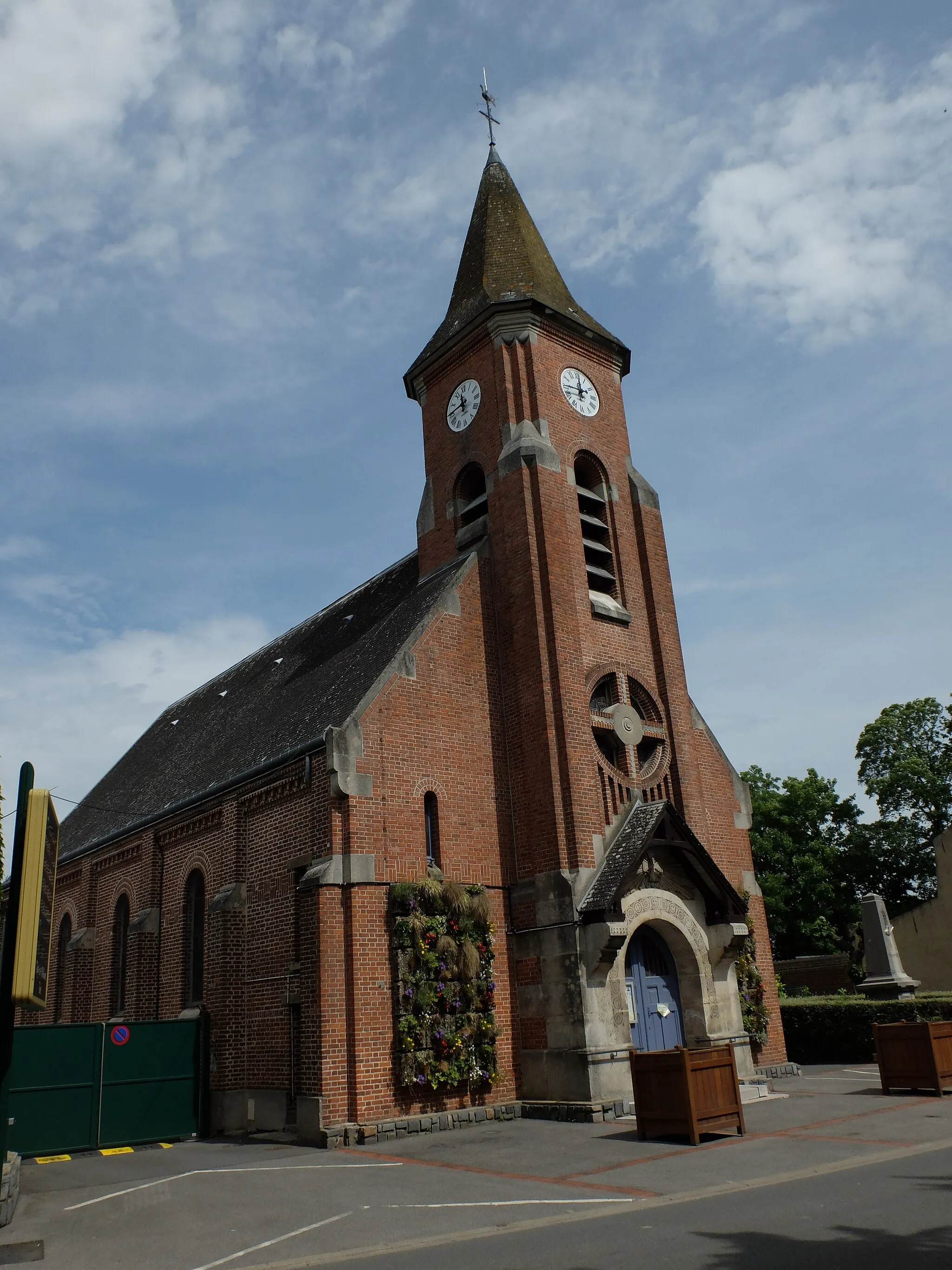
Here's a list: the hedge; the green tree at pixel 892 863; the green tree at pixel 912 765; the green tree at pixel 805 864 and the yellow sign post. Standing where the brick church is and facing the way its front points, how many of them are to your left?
4

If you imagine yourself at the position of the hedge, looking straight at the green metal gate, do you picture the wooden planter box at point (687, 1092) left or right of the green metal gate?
left

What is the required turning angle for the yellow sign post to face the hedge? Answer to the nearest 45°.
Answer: approximately 45° to its left

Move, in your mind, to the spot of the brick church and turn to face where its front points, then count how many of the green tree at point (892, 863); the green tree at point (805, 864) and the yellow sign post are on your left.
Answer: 2

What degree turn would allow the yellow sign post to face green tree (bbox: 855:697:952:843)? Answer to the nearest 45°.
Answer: approximately 45° to its left

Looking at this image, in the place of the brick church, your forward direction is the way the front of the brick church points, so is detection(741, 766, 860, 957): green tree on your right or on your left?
on your left

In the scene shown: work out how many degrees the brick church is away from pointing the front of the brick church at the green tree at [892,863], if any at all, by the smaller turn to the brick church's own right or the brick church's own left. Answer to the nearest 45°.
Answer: approximately 90° to the brick church's own left

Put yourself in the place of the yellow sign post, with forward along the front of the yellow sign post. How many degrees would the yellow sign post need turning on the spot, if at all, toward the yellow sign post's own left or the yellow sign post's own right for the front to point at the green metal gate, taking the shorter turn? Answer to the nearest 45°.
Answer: approximately 90° to the yellow sign post's own left

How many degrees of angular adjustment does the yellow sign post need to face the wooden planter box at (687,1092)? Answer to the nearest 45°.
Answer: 0° — it already faces it

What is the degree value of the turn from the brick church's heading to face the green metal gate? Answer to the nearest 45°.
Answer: approximately 135° to its right

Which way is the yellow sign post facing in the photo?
to the viewer's right

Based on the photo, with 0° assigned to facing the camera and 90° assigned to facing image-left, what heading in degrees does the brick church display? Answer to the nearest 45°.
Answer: approximately 315°

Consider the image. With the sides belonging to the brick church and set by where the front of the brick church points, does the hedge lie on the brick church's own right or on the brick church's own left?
on the brick church's own left
